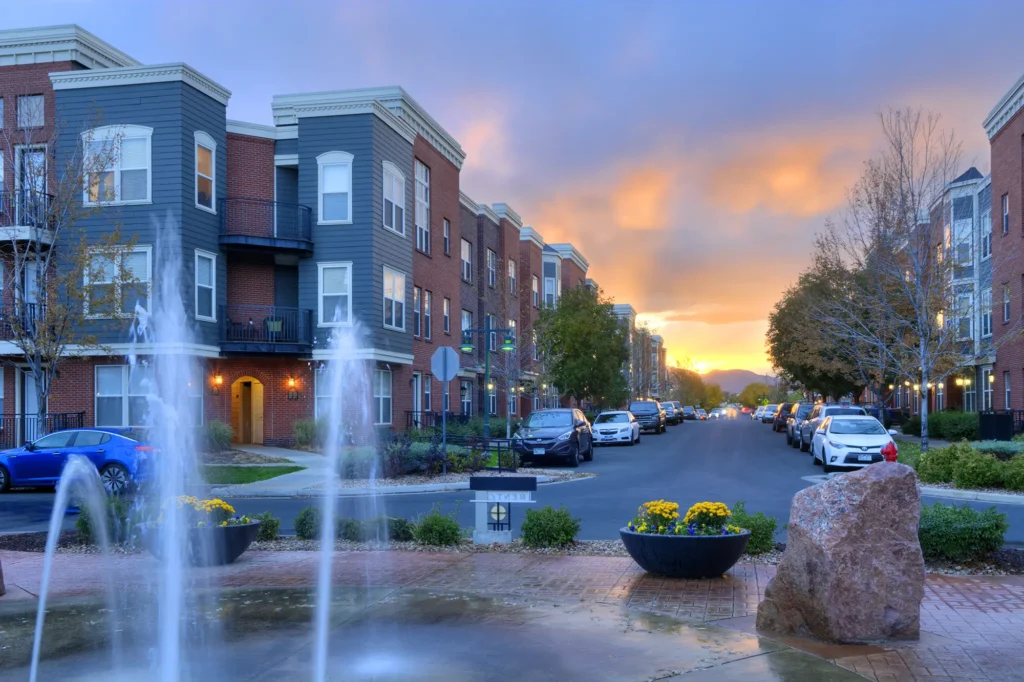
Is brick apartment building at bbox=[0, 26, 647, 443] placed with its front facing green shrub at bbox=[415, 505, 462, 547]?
yes

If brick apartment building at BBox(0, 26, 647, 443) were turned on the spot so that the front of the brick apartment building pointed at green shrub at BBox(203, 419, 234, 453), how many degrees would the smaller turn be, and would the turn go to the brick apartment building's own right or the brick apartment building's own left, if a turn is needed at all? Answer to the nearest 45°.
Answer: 0° — it already faces it

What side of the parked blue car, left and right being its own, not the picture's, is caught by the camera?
left

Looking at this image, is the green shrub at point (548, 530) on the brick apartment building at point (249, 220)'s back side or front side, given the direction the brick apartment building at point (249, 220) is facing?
on the front side

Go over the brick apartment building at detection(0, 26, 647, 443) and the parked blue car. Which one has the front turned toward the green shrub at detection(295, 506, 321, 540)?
the brick apartment building

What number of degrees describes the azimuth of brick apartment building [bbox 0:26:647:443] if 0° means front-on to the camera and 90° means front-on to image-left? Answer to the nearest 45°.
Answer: approximately 0°
